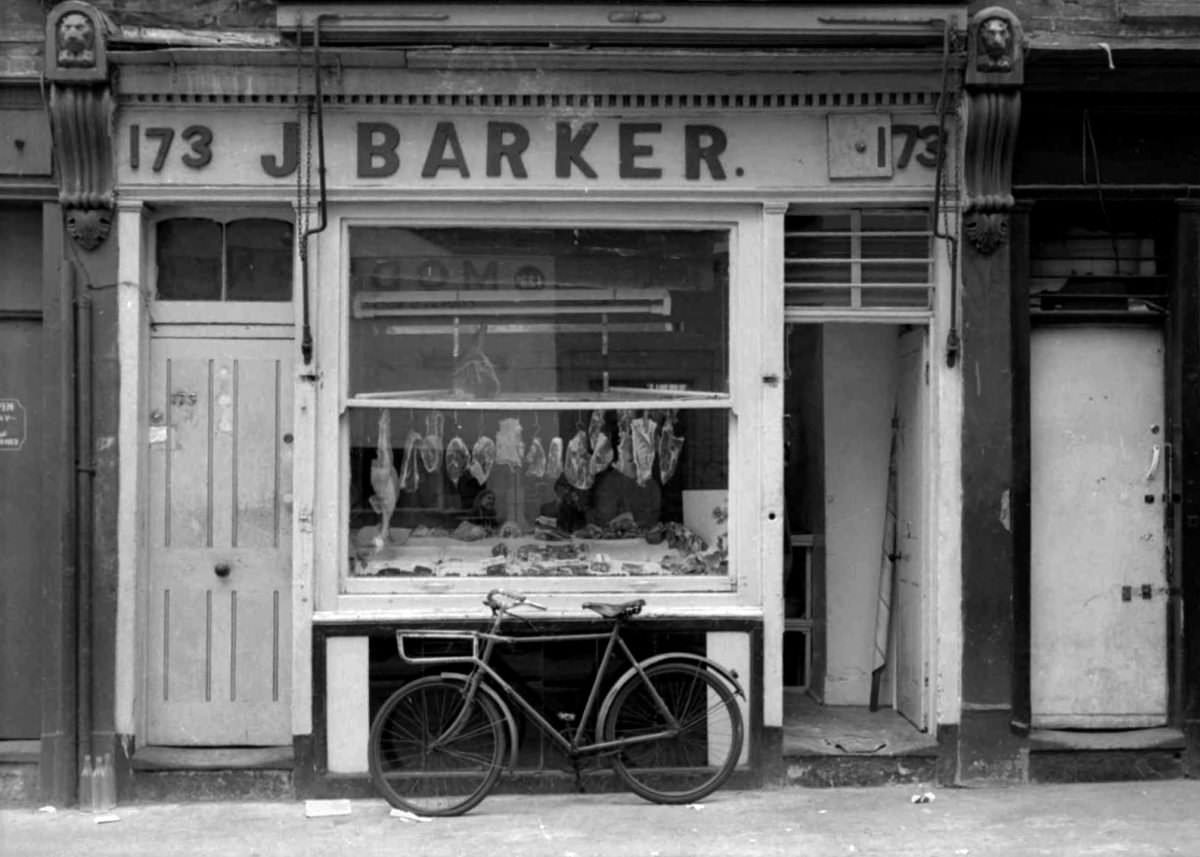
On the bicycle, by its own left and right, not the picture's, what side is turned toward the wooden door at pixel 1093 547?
back

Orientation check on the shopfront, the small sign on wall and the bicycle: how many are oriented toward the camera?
2

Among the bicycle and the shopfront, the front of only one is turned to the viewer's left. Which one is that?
the bicycle

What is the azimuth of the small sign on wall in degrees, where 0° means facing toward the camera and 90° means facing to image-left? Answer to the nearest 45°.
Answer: approximately 0°

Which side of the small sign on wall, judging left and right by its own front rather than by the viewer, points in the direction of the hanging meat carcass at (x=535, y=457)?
left

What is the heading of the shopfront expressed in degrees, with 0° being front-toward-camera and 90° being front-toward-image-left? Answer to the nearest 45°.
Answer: approximately 0°

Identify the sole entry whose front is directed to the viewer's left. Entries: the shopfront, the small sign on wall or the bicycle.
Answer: the bicycle

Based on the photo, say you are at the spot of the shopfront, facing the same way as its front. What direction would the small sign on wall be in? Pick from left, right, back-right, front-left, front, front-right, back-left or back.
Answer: right

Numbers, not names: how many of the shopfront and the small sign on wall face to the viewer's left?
0

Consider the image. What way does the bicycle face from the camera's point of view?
to the viewer's left

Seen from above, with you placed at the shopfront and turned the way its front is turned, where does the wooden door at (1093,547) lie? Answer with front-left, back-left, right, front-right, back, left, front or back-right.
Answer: left

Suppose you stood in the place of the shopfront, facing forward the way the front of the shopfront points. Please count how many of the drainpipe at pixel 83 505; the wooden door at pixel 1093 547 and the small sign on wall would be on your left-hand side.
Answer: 1

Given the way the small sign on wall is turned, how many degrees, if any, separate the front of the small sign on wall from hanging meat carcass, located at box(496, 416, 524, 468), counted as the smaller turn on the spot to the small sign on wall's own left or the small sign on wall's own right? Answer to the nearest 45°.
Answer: approximately 90° to the small sign on wall's own left

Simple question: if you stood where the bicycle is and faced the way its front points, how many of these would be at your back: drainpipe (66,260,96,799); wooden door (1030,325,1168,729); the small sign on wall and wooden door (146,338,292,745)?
1

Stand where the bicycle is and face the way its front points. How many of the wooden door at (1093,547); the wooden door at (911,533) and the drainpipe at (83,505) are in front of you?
1
